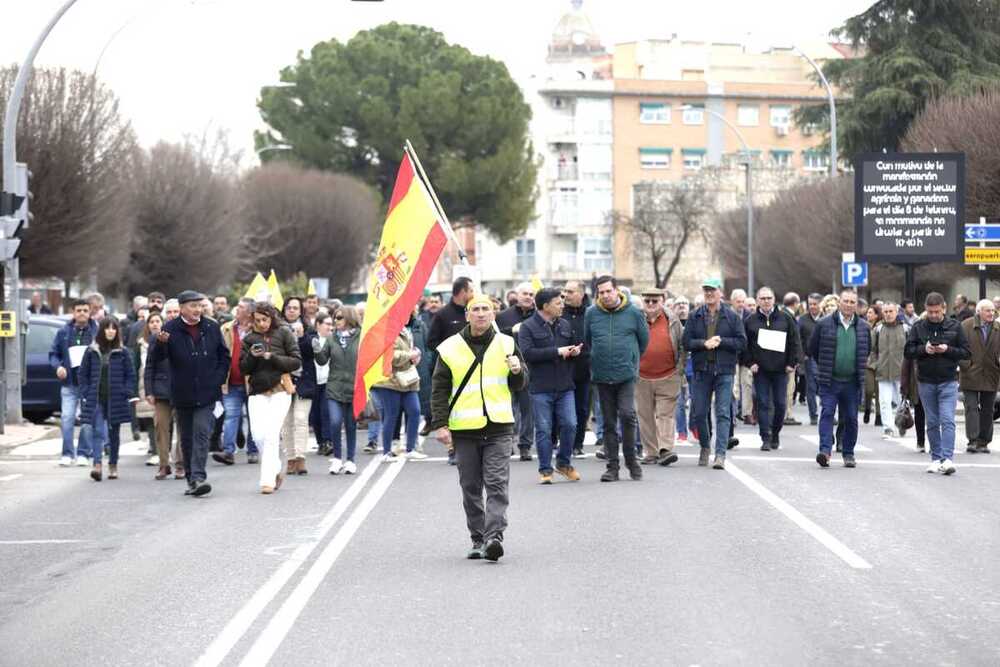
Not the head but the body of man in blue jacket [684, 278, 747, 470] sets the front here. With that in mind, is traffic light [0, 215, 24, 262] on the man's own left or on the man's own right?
on the man's own right

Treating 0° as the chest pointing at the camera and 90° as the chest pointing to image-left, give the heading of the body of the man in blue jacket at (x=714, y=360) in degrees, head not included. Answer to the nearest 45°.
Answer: approximately 0°

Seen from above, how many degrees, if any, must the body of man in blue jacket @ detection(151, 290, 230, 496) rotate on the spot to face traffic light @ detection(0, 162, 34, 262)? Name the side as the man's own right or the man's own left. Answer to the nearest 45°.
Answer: approximately 180°

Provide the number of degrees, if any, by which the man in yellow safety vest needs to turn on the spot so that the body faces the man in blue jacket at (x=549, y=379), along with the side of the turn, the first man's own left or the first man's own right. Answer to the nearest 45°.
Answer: approximately 180°

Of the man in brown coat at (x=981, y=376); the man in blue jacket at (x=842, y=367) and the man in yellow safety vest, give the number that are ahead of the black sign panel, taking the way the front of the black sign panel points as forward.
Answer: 3

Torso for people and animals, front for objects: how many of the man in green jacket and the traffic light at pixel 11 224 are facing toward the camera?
1

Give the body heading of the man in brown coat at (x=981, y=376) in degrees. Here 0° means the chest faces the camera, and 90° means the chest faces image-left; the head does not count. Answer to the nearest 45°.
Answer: approximately 0°
